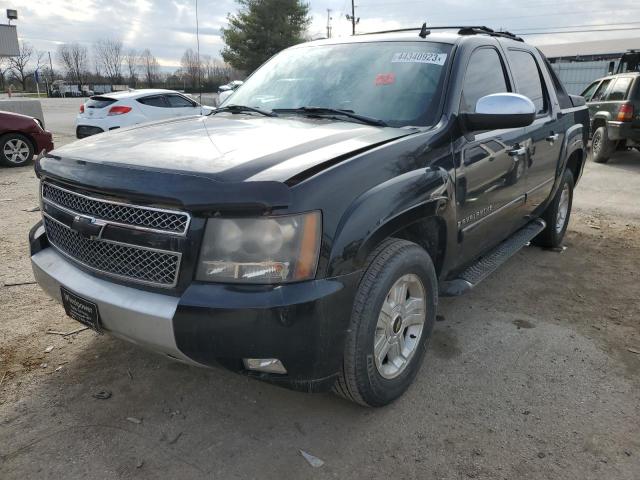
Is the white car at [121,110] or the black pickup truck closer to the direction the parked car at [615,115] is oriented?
the white car

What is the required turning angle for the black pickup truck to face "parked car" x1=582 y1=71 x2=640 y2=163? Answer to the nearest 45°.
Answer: approximately 180°

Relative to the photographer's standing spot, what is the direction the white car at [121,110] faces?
facing away from the viewer and to the right of the viewer

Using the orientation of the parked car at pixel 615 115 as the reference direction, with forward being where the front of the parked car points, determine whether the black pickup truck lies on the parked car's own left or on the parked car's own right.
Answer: on the parked car's own left

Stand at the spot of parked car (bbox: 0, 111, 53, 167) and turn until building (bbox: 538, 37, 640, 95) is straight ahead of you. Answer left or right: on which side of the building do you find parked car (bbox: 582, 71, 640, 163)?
right

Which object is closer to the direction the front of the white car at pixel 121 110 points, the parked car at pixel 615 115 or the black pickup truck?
the parked car

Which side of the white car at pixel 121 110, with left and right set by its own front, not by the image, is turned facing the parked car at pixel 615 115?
right

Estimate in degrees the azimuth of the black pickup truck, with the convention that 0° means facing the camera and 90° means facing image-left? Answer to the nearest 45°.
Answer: approximately 45°

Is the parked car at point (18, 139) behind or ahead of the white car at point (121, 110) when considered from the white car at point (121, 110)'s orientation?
behind

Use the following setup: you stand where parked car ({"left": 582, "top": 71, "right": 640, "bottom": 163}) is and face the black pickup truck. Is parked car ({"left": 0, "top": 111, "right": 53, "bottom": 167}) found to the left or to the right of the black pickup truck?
right

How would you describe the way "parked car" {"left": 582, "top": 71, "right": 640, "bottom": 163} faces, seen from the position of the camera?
facing away from the viewer and to the left of the viewer
